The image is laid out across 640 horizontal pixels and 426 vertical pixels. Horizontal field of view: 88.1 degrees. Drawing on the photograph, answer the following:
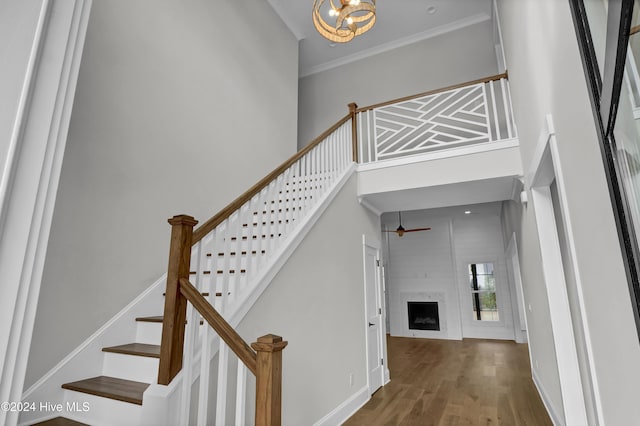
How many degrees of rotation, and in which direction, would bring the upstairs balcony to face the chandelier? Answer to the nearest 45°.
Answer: approximately 45° to its right

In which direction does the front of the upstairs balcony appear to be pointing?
toward the camera

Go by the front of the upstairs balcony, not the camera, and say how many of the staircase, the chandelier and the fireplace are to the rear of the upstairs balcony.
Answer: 1

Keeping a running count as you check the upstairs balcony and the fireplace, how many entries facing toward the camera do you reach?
2

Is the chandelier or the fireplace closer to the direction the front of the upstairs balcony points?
the chandelier

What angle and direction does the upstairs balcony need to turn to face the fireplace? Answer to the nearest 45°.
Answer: approximately 180°

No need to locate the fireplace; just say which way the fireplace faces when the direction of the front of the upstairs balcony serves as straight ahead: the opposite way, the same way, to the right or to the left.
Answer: the same way

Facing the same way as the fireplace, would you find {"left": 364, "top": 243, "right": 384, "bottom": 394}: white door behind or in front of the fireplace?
in front

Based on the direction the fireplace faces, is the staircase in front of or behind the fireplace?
in front

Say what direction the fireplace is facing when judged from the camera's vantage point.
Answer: facing the viewer

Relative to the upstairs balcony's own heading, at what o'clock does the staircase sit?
The staircase is roughly at 1 o'clock from the upstairs balcony.

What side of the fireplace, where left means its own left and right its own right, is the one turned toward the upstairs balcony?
front
